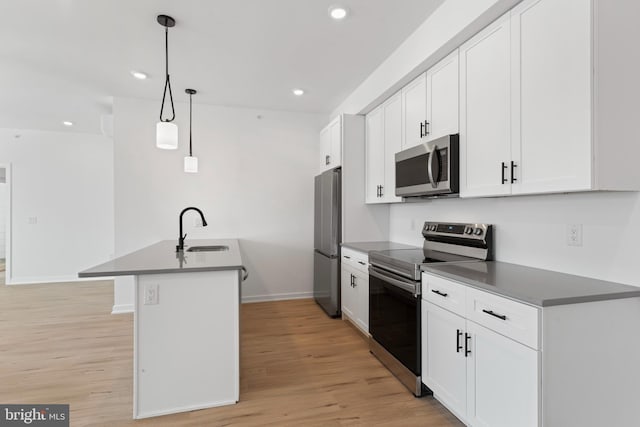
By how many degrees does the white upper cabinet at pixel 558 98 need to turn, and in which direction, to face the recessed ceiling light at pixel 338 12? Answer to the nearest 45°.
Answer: approximately 45° to its right

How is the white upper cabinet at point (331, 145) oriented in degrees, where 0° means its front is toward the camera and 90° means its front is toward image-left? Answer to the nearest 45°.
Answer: approximately 90°

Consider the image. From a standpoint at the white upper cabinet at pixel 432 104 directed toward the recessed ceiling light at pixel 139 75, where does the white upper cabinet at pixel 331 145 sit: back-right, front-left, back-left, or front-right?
front-right

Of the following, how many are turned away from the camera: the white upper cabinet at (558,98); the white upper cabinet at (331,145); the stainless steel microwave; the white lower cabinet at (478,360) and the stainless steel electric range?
0

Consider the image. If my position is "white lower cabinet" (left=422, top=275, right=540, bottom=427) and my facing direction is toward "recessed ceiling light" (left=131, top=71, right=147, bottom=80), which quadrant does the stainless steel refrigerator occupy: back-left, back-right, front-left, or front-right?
front-right

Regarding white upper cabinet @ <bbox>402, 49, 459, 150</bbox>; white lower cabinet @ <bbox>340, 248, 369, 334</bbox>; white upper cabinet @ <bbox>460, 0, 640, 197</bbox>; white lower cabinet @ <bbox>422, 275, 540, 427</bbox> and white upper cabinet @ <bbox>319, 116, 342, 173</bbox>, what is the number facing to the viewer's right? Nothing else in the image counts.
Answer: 0

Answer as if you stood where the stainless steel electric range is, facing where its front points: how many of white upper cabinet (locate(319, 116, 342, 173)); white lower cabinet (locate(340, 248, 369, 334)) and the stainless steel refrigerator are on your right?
3

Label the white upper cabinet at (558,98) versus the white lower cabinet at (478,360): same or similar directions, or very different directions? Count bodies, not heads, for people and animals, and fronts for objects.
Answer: same or similar directions

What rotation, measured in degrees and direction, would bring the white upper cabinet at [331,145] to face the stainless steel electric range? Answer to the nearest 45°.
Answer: approximately 90° to its left

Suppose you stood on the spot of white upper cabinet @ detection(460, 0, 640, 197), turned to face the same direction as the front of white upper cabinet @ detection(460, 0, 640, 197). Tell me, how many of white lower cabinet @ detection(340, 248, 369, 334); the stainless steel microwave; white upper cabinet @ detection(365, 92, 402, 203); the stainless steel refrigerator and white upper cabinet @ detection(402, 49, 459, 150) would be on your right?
5

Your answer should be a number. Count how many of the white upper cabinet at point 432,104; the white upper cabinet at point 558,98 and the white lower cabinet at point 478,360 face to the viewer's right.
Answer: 0

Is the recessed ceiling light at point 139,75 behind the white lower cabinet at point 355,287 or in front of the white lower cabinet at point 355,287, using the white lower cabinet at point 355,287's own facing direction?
in front

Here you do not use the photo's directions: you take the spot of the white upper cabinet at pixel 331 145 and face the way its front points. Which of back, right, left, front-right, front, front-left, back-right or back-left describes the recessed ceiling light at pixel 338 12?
left

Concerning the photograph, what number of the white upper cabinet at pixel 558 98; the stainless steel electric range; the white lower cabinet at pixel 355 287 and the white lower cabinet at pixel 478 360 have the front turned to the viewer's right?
0

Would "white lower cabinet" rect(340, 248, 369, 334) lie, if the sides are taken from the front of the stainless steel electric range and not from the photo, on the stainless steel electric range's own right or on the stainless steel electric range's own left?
on the stainless steel electric range's own right
